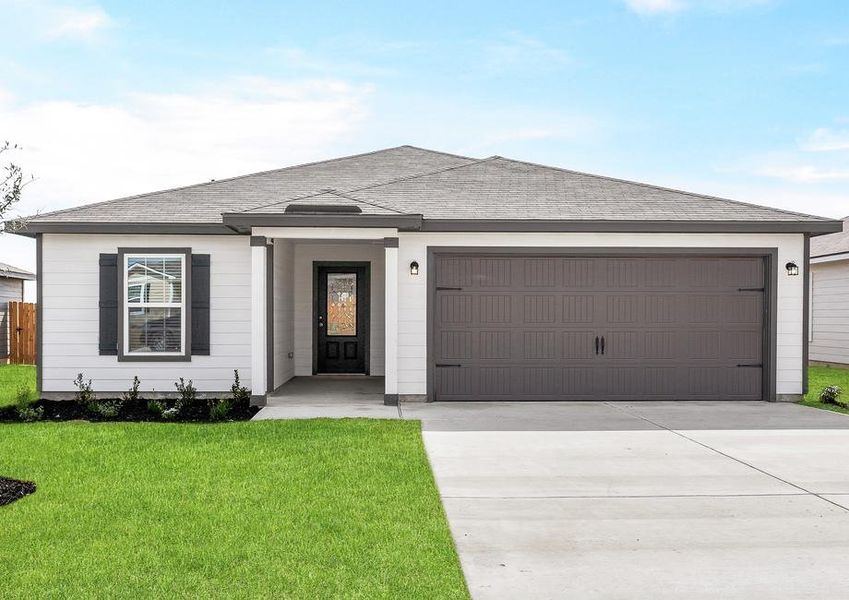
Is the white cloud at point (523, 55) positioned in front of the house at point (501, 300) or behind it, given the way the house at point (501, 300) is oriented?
behind

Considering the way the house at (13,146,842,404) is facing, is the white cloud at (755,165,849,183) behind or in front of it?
behind

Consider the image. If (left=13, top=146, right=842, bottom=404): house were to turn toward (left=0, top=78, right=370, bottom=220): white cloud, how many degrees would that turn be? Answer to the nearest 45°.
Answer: approximately 135° to its right

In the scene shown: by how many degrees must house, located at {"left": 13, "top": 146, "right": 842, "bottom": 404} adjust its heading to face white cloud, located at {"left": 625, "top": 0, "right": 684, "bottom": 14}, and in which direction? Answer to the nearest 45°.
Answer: approximately 135° to its left

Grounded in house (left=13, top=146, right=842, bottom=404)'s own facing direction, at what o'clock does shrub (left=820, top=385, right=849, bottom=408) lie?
The shrub is roughly at 9 o'clock from the house.

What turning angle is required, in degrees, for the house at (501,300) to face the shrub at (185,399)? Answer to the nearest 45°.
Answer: approximately 90° to its right

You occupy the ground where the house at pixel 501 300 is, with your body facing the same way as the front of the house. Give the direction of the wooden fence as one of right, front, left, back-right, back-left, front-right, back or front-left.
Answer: back-right

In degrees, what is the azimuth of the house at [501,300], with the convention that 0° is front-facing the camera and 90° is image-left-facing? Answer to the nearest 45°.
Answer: approximately 0°

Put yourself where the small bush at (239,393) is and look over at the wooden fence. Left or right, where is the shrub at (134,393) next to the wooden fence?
left
